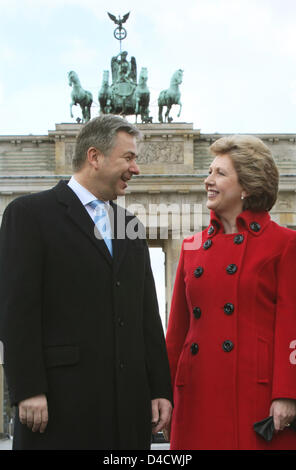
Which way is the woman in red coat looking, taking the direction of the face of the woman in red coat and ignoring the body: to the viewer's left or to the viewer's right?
to the viewer's left

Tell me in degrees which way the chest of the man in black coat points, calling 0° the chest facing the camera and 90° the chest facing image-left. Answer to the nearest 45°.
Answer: approximately 315°

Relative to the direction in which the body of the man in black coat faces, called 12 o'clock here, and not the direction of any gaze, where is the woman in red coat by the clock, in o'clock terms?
The woman in red coat is roughly at 10 o'clock from the man in black coat.
